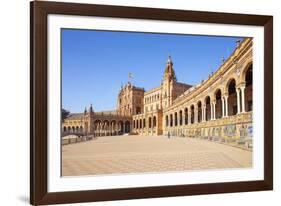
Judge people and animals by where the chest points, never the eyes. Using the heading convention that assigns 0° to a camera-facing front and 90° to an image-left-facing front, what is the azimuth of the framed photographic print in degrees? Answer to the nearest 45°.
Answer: approximately 315°
